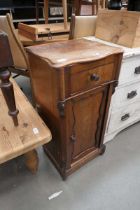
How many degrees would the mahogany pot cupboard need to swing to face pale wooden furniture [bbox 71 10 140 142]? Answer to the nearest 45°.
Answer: approximately 90° to its left

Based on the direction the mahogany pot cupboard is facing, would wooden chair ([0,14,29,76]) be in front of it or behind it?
behind

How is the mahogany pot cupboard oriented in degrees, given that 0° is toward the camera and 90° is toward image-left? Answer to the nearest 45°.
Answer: approximately 315°
